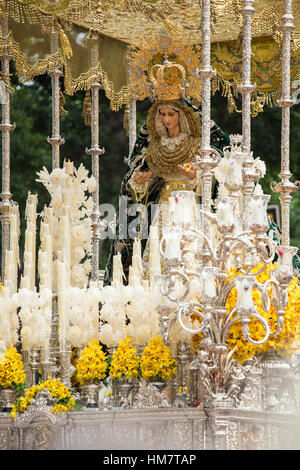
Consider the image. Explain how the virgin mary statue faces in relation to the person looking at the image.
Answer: facing the viewer and to the left of the viewer

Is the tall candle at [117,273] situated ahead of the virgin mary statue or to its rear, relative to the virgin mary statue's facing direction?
ahead

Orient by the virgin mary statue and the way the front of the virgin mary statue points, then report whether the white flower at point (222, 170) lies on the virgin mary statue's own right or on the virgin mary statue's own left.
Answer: on the virgin mary statue's own left

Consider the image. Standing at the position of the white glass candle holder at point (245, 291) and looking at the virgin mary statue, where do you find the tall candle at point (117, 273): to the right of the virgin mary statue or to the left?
left

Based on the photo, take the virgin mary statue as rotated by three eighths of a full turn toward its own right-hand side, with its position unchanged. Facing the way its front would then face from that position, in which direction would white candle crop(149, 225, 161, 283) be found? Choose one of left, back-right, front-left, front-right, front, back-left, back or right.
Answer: back

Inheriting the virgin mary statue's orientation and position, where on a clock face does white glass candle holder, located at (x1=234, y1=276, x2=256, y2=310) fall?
The white glass candle holder is roughly at 10 o'clock from the virgin mary statue.
